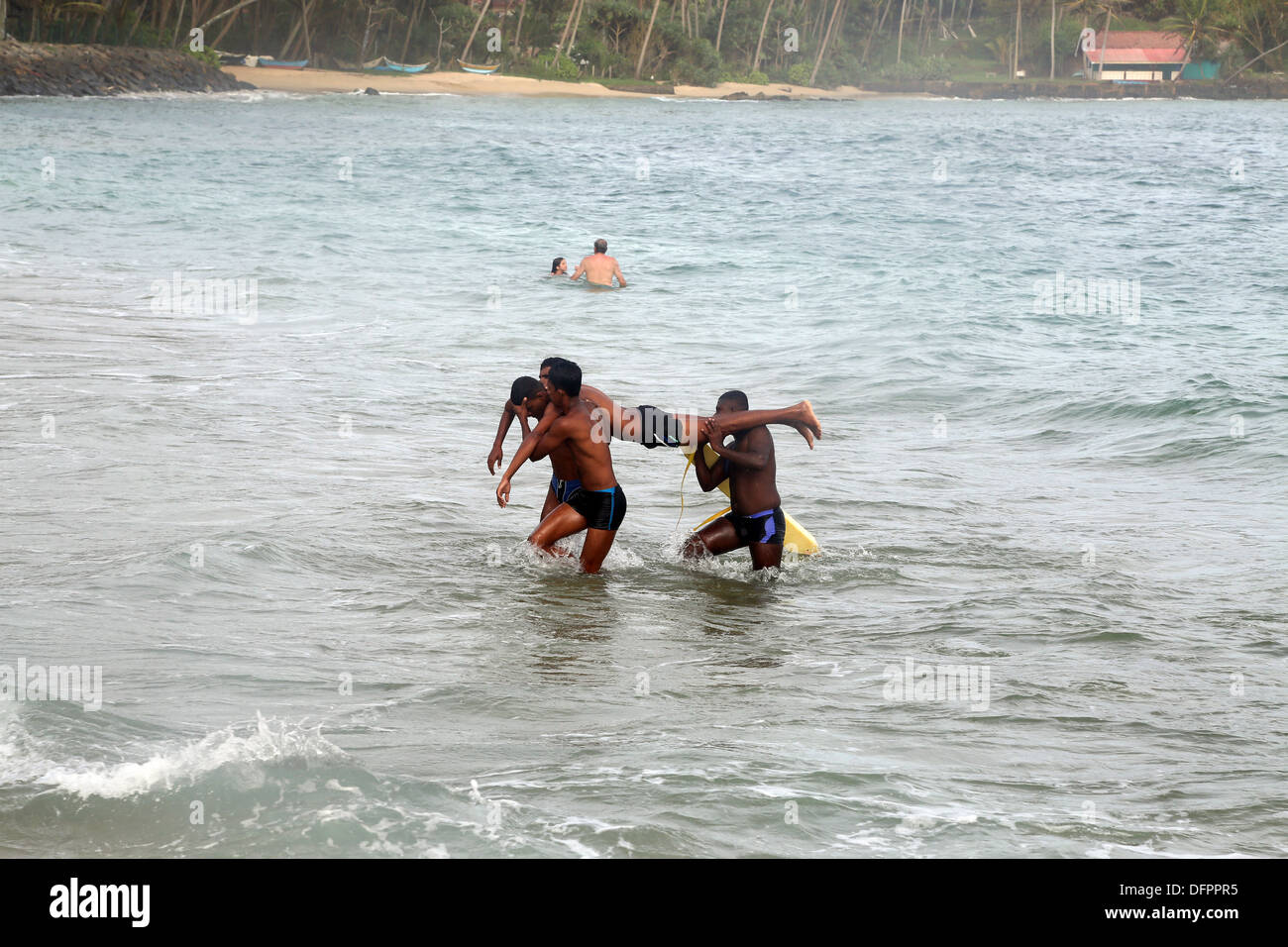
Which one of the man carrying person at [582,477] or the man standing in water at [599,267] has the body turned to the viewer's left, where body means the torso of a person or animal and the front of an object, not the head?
the man carrying person

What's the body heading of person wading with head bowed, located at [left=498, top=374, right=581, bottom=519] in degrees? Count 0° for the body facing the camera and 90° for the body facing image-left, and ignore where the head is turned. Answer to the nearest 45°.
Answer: approximately 45°

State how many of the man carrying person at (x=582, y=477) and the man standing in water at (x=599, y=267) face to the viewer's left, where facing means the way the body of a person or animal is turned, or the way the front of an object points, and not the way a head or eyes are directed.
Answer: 1

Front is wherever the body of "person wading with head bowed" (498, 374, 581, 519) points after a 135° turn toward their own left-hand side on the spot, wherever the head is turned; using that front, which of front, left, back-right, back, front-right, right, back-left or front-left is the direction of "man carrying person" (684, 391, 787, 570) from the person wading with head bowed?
front

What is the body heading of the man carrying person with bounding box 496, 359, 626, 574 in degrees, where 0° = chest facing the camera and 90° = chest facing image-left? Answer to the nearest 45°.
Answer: approximately 90°

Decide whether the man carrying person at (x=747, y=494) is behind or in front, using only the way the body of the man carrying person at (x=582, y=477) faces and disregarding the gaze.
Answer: behind

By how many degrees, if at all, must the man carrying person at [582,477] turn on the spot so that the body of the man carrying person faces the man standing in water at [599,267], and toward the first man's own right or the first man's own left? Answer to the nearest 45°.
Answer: approximately 90° to the first man's own right
